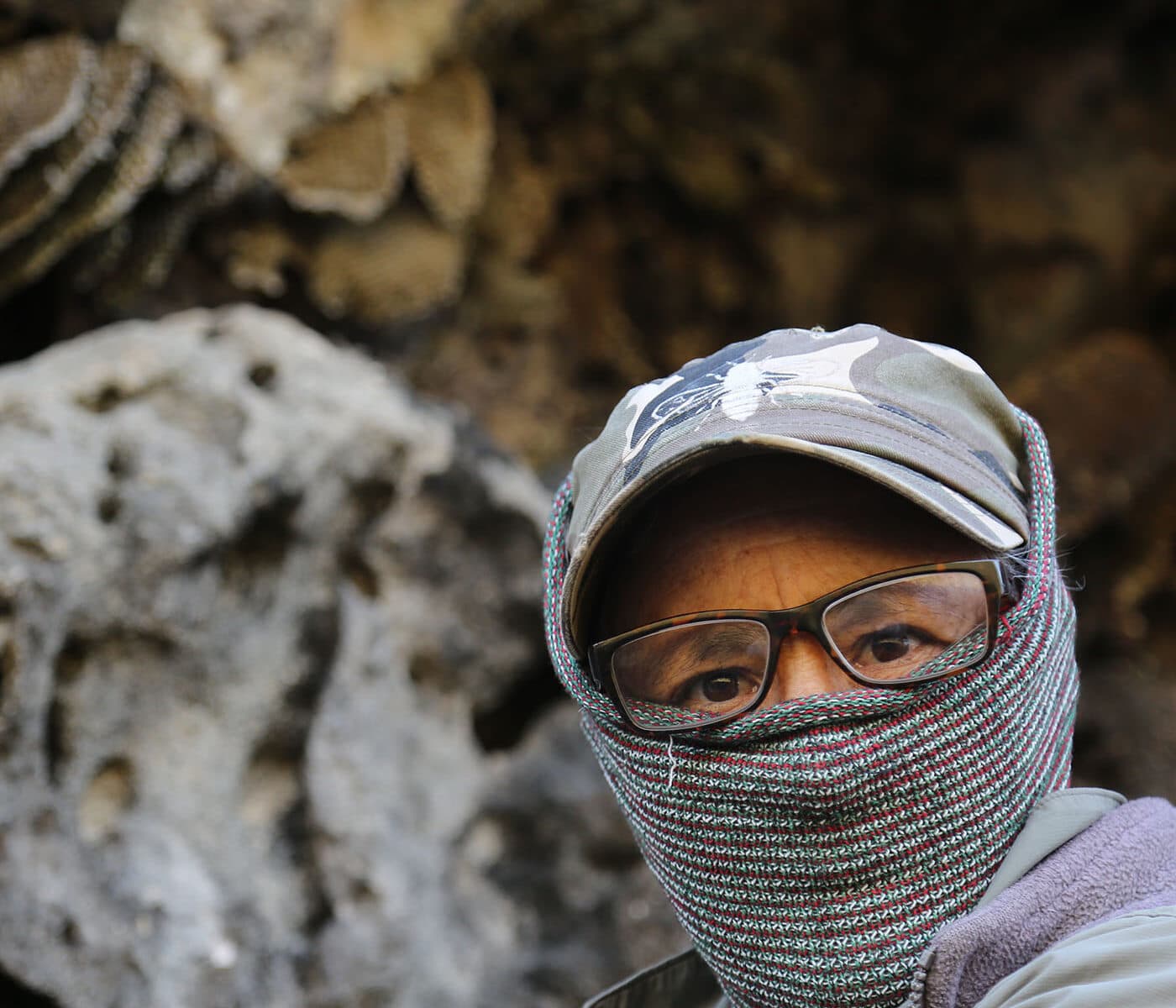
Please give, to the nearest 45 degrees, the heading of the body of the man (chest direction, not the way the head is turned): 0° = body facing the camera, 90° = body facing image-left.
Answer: approximately 0°
